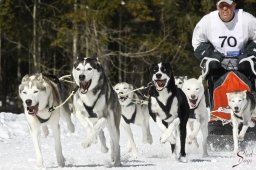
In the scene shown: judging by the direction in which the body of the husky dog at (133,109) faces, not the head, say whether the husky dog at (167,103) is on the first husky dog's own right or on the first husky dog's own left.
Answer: on the first husky dog's own left

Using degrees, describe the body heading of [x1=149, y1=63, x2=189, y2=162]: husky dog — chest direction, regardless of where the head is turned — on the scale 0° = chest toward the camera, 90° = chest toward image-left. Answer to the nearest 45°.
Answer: approximately 45°

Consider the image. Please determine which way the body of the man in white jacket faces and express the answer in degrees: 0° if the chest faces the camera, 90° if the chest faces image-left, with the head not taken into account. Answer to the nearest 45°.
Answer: approximately 0°

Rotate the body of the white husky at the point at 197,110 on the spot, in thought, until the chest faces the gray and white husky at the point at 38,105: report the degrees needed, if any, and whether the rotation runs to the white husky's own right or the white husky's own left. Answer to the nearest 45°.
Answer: approximately 45° to the white husky's own right

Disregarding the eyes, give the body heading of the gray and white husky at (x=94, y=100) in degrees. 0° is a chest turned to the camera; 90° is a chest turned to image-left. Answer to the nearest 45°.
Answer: approximately 45°

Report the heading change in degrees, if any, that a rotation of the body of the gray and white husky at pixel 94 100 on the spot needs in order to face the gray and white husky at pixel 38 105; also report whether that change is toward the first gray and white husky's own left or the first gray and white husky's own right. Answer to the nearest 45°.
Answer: approximately 45° to the first gray and white husky's own right

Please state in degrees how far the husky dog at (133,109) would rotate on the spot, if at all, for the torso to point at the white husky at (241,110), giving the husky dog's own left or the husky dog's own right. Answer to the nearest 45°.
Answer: approximately 90° to the husky dog's own left

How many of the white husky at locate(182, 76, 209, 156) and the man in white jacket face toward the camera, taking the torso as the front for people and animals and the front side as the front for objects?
2

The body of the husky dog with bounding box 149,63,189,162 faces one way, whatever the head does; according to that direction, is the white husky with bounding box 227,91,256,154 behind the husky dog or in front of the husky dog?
behind
